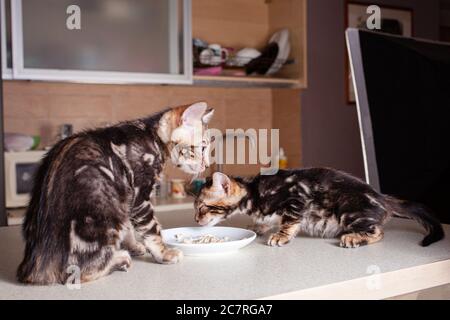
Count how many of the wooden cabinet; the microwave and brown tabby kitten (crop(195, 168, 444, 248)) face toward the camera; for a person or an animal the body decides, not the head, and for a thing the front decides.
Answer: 2

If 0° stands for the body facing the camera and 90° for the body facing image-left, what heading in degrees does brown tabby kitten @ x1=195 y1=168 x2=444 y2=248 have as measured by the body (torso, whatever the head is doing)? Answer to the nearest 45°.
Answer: approximately 90°

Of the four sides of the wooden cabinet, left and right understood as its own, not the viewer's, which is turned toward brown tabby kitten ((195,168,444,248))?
front

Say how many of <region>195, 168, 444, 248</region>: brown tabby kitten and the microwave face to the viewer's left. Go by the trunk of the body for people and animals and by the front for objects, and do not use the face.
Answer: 1

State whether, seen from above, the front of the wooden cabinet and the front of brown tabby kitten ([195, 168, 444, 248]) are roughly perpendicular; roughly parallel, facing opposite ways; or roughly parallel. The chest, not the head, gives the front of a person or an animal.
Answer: roughly perpendicular

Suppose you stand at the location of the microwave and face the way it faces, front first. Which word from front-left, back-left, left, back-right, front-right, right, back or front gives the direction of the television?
front-left

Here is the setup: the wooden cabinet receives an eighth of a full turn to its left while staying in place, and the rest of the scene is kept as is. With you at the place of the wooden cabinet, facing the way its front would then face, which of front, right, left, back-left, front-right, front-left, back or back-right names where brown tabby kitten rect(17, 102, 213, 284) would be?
front-right

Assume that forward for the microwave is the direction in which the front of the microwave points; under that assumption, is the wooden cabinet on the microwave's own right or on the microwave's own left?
on the microwave's own left

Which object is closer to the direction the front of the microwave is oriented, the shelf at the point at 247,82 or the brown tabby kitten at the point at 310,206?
the brown tabby kitten

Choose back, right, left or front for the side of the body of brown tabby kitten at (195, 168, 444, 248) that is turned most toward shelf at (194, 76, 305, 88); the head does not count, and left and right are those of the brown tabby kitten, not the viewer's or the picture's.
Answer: right
